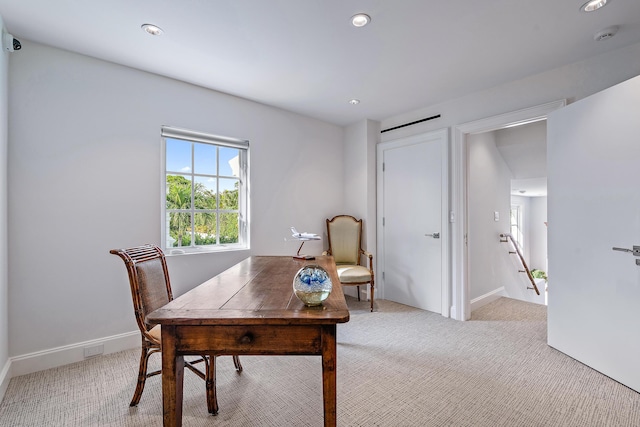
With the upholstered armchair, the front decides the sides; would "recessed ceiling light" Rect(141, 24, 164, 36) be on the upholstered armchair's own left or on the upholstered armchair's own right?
on the upholstered armchair's own right

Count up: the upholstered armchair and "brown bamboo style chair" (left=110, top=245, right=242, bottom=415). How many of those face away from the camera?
0

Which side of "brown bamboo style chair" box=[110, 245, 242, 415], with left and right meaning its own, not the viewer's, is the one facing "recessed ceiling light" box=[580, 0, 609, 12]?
front

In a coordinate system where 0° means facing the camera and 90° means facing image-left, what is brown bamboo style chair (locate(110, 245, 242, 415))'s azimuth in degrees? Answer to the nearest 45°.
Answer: approximately 315°

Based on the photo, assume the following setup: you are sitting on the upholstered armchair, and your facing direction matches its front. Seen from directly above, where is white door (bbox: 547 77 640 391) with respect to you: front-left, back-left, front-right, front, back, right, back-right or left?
front

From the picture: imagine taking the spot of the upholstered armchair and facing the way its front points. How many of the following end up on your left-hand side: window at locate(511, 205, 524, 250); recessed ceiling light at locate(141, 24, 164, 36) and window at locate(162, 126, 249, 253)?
1

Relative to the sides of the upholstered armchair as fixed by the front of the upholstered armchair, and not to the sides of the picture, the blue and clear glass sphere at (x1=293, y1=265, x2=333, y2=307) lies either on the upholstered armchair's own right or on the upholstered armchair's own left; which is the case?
on the upholstered armchair's own right

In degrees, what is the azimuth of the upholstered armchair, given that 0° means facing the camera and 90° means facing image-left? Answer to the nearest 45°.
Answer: approximately 315°

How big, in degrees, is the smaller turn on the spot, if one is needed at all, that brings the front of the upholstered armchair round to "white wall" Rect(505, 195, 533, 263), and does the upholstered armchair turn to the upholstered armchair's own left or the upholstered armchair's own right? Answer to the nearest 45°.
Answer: approximately 90° to the upholstered armchair's own left

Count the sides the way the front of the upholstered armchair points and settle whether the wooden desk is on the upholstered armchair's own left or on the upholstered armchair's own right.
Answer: on the upholstered armchair's own right

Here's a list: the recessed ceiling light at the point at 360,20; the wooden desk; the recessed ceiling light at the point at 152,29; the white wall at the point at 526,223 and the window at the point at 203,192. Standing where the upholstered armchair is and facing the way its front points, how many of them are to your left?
1

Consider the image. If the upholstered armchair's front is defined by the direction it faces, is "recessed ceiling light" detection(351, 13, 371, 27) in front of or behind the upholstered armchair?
in front
